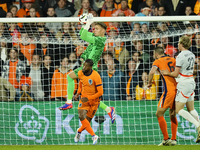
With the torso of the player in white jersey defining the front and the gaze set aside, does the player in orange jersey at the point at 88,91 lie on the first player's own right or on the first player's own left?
on the first player's own left

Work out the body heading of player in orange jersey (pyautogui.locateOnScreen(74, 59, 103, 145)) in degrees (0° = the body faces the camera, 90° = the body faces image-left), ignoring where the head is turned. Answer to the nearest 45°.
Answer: approximately 45°

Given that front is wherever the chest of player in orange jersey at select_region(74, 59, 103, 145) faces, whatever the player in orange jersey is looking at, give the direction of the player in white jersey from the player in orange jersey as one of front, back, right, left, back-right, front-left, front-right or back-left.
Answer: back-left

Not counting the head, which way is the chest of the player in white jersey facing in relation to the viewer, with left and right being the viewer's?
facing away from the viewer and to the left of the viewer

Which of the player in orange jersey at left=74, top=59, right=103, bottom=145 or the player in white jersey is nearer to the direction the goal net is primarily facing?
the player in orange jersey

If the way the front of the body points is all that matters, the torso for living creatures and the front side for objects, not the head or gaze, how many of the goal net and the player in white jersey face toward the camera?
1

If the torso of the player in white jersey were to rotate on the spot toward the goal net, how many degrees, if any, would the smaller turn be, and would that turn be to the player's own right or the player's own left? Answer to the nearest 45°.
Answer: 0° — they already face it

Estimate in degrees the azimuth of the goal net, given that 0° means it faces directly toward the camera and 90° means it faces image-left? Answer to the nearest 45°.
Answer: approximately 0°
